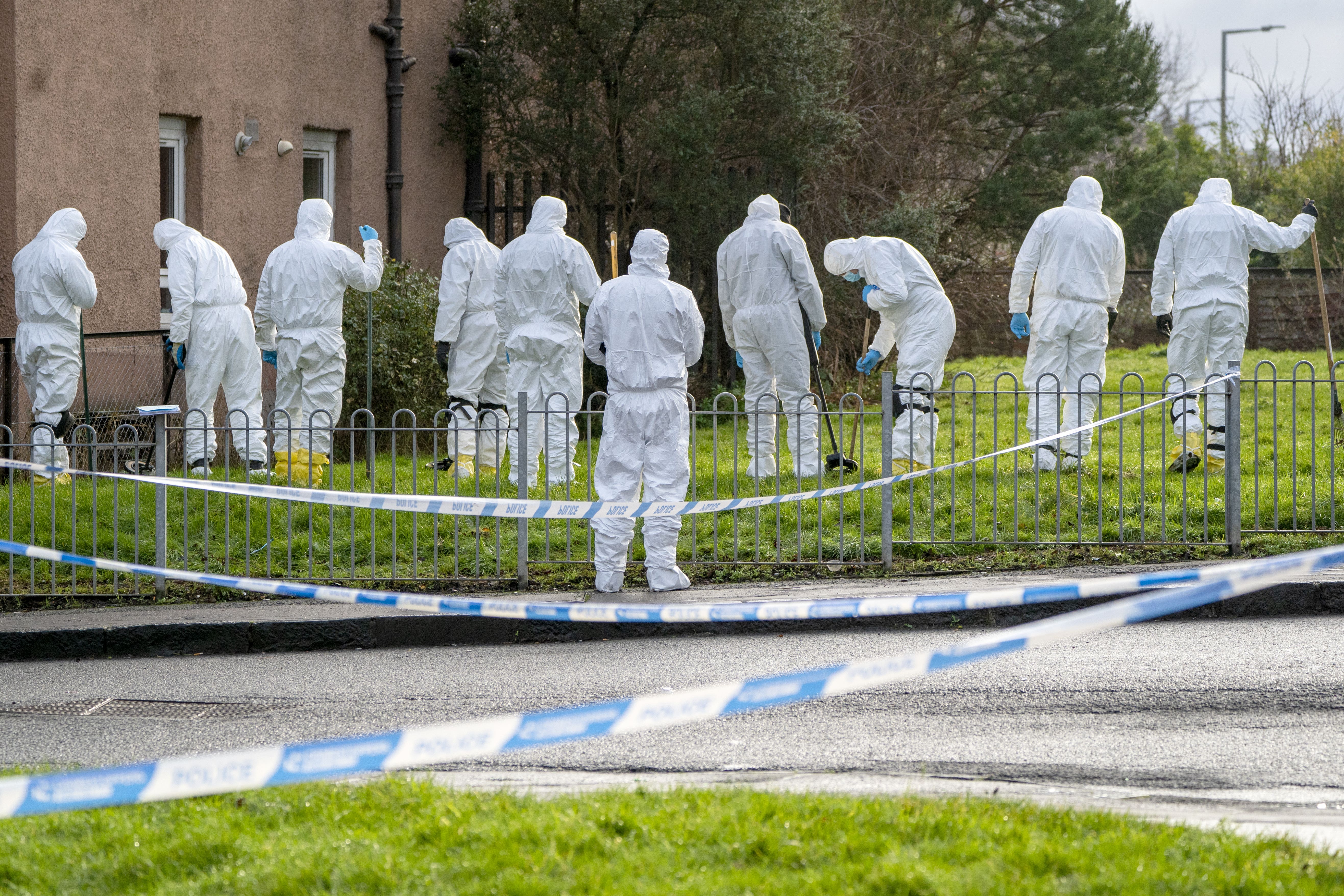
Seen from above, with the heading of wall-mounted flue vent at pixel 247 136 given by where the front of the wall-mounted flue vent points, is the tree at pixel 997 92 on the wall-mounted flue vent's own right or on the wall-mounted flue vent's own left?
on the wall-mounted flue vent's own left

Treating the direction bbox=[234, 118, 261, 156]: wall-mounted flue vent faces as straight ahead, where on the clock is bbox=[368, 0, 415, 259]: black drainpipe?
The black drainpipe is roughly at 9 o'clock from the wall-mounted flue vent.

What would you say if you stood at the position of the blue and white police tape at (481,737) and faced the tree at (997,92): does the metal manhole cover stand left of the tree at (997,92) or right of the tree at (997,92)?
left

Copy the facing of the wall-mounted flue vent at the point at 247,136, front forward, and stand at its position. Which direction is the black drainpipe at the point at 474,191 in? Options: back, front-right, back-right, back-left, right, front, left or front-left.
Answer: left

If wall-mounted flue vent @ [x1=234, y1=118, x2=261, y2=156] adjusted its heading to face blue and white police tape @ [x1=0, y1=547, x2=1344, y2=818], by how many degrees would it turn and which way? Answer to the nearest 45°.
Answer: approximately 45° to its right

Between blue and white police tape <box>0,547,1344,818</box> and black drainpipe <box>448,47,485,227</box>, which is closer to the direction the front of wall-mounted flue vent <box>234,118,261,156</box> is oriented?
the blue and white police tape

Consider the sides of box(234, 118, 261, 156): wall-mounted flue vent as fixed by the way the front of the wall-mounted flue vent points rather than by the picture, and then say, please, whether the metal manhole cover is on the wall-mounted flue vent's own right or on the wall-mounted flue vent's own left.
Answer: on the wall-mounted flue vent's own right

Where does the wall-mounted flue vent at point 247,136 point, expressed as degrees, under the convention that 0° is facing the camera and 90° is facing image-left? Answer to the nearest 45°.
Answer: approximately 315°

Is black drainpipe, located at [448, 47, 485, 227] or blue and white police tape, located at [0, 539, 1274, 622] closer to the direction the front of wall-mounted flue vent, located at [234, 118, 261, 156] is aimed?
the blue and white police tape
